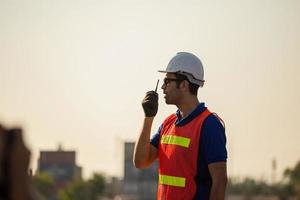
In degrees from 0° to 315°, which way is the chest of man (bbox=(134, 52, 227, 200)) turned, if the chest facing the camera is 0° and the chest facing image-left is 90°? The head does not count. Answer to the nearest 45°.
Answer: approximately 45°

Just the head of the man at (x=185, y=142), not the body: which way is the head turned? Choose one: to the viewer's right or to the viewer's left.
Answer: to the viewer's left

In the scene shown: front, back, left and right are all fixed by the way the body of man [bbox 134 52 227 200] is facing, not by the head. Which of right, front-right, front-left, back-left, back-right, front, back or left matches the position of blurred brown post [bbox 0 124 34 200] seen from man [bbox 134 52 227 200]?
front-left
